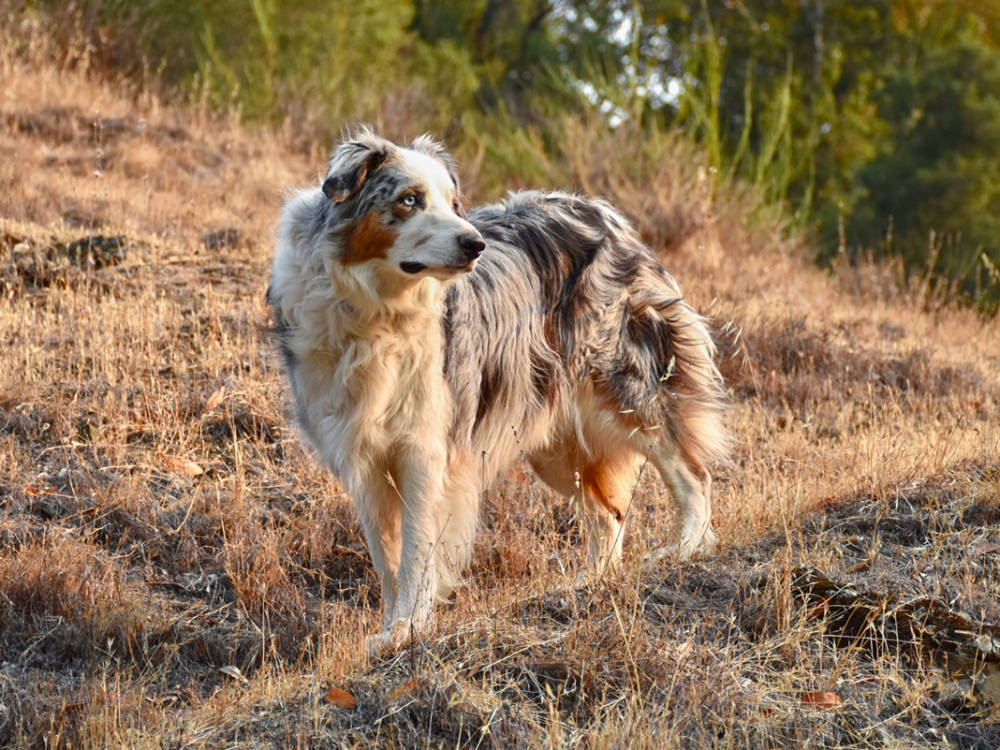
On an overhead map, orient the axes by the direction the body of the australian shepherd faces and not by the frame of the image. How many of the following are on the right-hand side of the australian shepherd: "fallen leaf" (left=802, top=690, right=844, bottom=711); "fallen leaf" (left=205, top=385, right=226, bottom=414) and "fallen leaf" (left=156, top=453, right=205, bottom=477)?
2

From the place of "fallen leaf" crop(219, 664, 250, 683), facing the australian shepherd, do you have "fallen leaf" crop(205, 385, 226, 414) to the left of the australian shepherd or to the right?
left

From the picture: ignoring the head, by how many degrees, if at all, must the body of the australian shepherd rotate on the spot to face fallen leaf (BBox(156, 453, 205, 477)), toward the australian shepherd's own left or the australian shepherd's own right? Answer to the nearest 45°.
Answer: approximately 90° to the australian shepherd's own right

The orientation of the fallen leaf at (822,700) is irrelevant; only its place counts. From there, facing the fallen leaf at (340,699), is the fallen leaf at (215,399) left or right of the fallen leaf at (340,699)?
right

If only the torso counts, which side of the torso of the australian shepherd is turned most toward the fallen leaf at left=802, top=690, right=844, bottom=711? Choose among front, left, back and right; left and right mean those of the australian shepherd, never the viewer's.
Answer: left

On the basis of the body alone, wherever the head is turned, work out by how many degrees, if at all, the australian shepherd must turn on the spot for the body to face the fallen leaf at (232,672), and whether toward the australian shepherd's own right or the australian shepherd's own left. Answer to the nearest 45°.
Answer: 0° — it already faces it

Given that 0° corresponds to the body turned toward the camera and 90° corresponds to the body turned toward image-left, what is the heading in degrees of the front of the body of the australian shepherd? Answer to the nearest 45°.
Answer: approximately 45°

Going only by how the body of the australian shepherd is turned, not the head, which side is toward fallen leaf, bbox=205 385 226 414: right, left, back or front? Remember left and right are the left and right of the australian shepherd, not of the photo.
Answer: right
